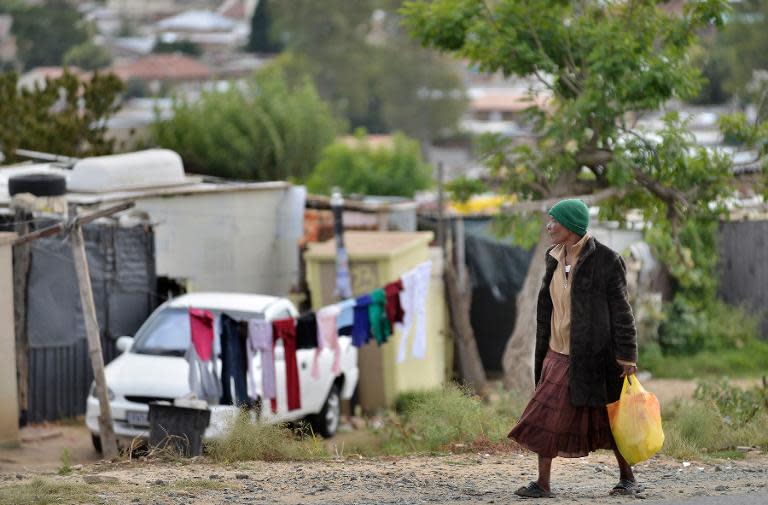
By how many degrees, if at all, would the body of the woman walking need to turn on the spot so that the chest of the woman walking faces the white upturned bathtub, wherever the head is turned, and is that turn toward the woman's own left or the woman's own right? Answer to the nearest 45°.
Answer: approximately 90° to the woman's own right

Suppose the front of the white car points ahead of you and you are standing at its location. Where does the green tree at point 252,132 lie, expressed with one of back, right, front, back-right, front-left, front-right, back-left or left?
back-right

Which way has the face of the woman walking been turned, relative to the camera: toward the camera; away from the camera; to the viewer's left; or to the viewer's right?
to the viewer's left

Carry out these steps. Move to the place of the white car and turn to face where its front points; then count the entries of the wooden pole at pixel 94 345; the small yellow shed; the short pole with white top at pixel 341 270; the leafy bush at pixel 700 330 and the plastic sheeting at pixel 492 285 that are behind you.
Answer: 4

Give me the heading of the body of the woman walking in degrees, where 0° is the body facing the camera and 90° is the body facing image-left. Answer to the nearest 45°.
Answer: approximately 45°

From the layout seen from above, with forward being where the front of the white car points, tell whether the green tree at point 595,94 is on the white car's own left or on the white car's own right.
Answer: on the white car's own left

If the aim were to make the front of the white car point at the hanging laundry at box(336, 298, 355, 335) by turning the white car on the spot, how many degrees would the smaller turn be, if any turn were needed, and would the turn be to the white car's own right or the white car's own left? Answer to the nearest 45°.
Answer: approximately 135° to the white car's own left

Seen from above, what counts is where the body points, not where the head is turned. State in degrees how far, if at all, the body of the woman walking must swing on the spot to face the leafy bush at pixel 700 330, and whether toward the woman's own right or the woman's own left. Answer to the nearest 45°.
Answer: approximately 135° to the woman's own right

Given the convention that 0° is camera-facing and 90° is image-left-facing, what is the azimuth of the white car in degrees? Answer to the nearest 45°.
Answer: approximately 45°

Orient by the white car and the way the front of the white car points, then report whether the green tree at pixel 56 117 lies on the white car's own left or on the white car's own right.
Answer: on the white car's own right
